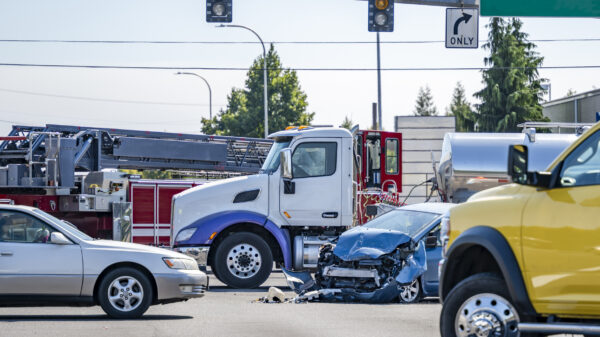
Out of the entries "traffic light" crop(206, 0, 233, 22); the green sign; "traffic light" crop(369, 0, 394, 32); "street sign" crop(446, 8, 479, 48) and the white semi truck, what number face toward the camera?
4

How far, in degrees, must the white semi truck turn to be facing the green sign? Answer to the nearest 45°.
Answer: approximately 180°

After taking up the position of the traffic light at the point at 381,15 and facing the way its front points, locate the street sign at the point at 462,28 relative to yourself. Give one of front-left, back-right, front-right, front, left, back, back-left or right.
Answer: back-left

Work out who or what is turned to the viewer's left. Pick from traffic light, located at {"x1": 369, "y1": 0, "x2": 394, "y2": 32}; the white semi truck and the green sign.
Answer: the white semi truck

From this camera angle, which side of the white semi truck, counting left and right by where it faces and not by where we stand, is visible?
left

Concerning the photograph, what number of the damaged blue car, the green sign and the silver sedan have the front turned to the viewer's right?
1

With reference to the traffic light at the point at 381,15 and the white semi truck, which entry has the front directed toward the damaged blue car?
the traffic light

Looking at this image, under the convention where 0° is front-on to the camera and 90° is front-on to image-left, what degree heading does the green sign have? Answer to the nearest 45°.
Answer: approximately 0°

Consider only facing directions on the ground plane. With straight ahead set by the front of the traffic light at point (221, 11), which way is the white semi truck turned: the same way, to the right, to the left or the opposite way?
to the right

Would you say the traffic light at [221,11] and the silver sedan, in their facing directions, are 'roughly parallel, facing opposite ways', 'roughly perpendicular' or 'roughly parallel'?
roughly perpendicular

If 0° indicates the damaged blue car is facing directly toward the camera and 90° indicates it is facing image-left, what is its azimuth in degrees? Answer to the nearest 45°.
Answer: approximately 45°
